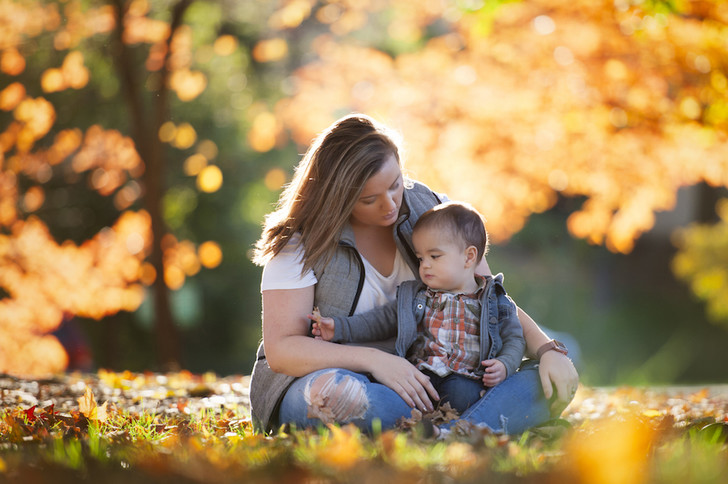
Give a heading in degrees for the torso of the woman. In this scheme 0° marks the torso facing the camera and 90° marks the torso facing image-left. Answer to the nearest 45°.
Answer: approximately 315°

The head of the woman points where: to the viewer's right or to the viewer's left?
to the viewer's right

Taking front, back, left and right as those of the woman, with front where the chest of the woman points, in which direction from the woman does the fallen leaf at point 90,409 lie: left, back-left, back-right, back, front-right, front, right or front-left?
back-right

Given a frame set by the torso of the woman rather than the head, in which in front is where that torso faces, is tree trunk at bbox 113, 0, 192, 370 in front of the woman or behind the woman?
behind
